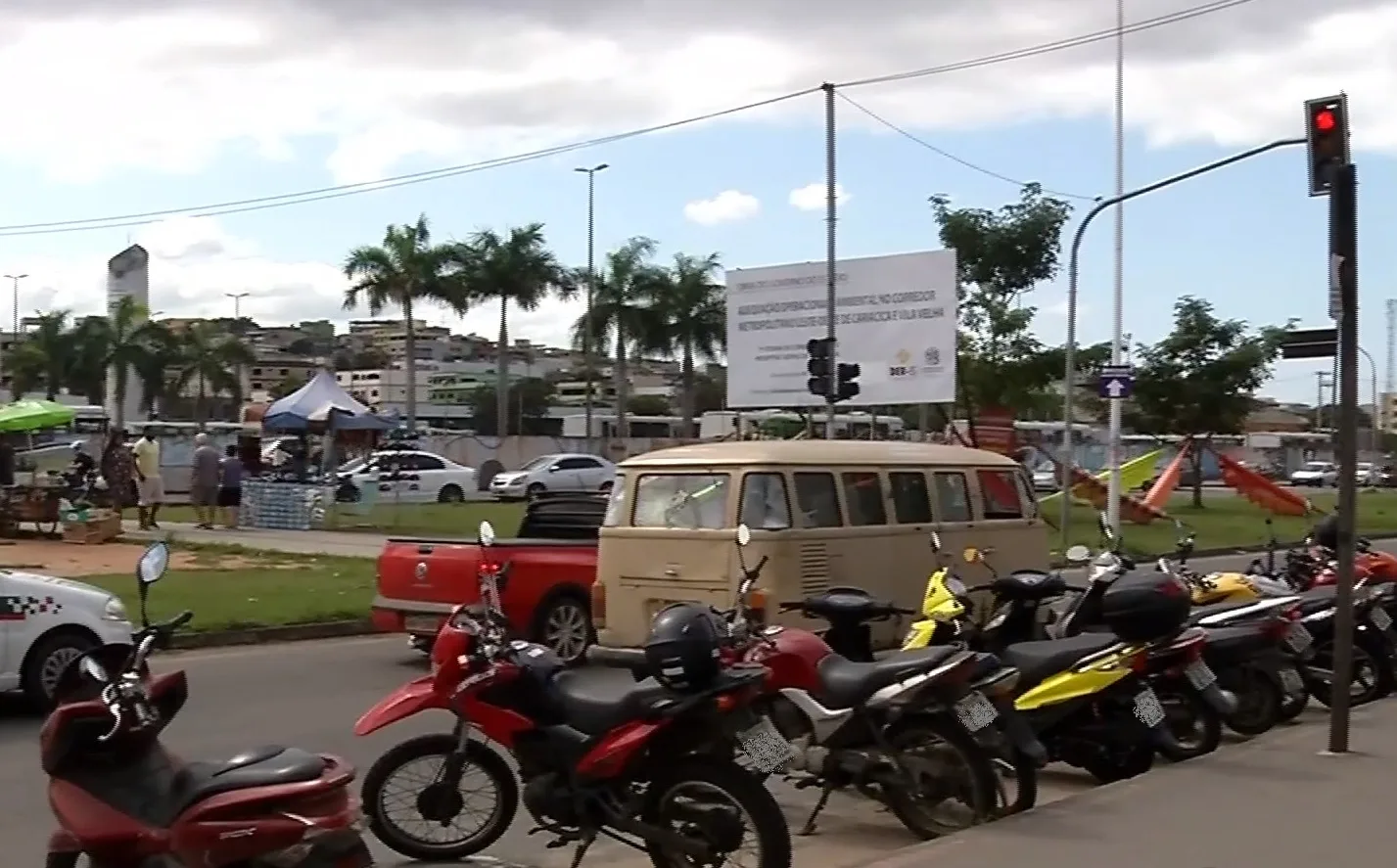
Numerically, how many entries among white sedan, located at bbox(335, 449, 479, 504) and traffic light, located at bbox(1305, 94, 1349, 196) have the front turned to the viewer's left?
1

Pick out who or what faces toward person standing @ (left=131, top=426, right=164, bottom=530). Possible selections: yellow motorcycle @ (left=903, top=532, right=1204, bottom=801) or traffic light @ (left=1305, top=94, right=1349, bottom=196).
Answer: the yellow motorcycle

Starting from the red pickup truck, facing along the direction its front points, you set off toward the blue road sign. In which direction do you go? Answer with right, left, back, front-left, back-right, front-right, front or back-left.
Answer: front

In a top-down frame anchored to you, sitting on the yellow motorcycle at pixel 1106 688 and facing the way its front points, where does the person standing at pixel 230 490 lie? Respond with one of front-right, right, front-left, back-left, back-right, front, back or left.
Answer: front

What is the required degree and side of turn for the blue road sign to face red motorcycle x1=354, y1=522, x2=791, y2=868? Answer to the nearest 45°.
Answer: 0° — it already faces it

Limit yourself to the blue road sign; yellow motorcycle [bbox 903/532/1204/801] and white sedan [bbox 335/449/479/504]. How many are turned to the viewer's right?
0

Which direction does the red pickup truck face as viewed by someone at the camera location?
facing away from the viewer and to the right of the viewer

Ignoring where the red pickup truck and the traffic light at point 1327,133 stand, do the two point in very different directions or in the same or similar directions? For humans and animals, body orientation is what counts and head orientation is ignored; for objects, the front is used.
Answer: very different directions

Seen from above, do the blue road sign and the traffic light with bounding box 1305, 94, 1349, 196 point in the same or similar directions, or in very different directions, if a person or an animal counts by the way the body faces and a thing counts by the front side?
same or similar directions

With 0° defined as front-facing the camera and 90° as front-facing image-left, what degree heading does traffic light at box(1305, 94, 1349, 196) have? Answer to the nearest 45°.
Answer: approximately 0°

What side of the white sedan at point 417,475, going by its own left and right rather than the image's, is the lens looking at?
left

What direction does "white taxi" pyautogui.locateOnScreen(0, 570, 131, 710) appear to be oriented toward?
to the viewer's right

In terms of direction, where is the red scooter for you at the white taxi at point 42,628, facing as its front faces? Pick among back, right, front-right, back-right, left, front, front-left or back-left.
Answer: right
